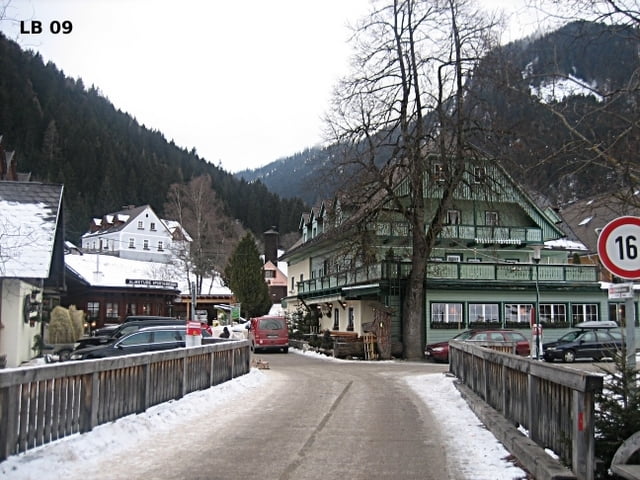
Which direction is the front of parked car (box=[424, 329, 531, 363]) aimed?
to the viewer's left

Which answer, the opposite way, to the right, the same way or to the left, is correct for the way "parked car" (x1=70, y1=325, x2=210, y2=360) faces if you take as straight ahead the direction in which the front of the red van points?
to the left

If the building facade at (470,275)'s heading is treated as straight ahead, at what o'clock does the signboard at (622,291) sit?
The signboard is roughly at 12 o'clock from the building facade.

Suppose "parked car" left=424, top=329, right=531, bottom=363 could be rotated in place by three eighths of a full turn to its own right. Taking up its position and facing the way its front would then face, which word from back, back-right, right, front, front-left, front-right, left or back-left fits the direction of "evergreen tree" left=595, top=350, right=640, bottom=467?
back-right

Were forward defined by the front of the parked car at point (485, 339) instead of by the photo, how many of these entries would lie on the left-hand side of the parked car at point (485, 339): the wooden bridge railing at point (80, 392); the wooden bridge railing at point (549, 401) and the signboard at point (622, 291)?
3
